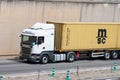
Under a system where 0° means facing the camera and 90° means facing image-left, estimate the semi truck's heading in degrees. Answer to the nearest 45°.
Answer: approximately 45°
